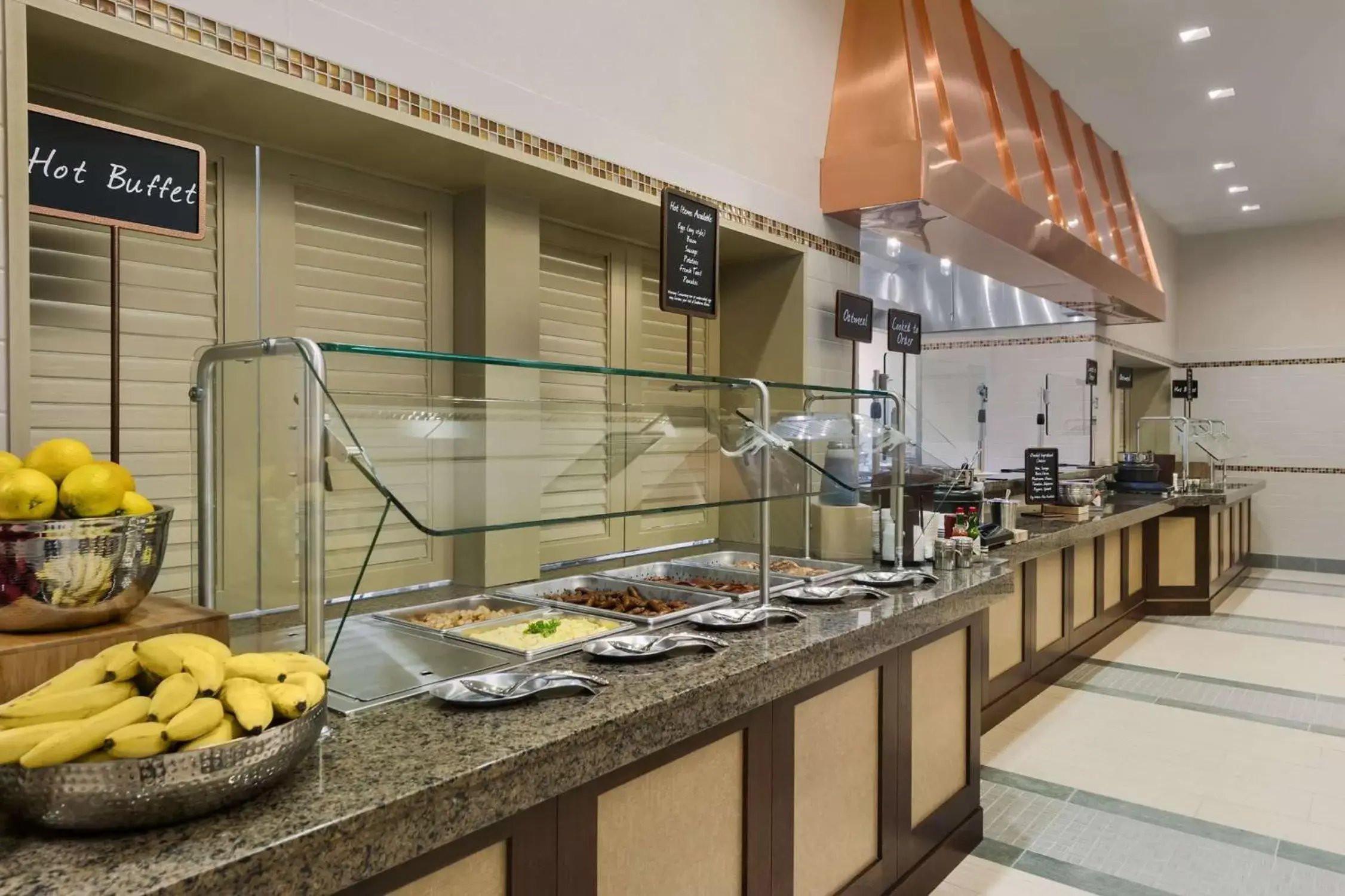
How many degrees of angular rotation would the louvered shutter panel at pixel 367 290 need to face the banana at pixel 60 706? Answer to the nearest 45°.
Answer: approximately 45° to its right

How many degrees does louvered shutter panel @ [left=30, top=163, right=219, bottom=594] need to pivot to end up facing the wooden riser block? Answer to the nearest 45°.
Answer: approximately 45° to its right

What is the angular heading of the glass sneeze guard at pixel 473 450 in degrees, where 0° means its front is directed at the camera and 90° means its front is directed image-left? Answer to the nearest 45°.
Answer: approximately 315°

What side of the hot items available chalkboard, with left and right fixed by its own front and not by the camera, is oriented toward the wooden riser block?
right

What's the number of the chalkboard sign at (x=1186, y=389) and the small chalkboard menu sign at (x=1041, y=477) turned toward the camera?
2

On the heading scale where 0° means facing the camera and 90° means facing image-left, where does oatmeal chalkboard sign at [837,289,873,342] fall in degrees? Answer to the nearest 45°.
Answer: approximately 315°

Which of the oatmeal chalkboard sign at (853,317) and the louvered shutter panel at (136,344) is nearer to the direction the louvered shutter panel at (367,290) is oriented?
the oatmeal chalkboard sign
